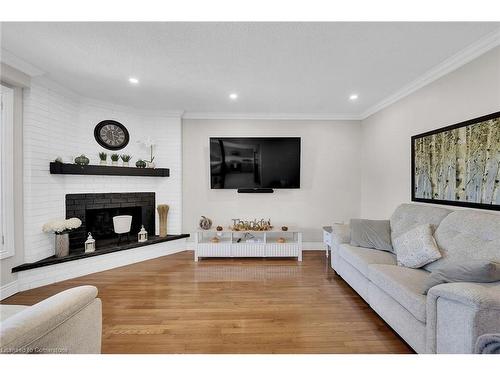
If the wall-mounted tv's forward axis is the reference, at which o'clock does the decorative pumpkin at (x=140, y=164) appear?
The decorative pumpkin is roughly at 3 o'clock from the wall-mounted tv.

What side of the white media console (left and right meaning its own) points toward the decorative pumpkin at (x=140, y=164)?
right

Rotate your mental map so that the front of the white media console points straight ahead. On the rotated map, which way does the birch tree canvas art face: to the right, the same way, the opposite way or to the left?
to the right

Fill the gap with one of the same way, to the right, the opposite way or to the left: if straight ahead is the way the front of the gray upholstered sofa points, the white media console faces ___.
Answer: to the left

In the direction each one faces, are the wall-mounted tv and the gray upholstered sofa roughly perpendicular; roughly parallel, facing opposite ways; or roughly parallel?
roughly perpendicular

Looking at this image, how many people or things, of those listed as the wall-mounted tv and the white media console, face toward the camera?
2

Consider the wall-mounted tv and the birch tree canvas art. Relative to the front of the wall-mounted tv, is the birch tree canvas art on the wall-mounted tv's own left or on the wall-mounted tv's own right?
on the wall-mounted tv's own left

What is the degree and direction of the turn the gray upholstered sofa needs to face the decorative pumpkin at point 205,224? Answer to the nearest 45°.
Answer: approximately 45° to its right

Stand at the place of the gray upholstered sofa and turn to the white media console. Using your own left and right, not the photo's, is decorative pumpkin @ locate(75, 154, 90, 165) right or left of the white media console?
left
